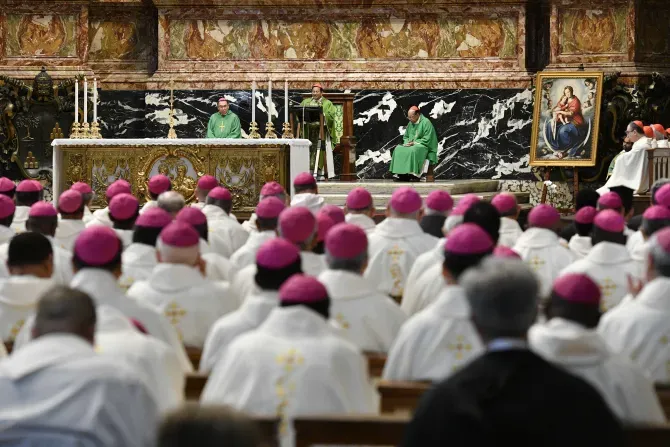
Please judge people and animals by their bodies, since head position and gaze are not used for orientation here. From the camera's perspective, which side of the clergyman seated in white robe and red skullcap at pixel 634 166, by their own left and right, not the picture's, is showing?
left

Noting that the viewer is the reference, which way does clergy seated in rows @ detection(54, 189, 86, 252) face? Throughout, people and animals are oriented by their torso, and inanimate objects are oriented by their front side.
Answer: facing away from the viewer

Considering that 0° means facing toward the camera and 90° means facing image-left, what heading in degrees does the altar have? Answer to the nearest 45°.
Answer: approximately 0°

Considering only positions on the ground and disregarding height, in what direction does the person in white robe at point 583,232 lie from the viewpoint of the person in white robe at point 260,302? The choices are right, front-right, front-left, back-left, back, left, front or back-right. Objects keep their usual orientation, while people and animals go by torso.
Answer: front-right

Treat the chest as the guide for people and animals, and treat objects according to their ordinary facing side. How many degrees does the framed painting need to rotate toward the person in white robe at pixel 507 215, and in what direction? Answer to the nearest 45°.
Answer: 0° — it already faces them

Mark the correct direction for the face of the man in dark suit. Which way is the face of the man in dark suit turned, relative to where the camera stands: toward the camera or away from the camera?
away from the camera

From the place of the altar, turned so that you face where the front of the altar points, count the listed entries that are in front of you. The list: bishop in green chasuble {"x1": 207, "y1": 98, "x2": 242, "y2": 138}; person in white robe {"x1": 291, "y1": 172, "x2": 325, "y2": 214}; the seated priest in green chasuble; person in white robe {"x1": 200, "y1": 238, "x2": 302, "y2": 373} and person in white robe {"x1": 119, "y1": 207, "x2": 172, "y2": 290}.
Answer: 3

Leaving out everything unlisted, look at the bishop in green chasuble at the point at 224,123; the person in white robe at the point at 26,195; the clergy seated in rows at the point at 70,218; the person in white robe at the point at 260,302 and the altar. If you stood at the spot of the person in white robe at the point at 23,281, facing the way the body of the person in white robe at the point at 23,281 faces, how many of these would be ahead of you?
4

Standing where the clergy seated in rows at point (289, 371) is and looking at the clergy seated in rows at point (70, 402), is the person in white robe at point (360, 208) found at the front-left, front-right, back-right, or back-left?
back-right

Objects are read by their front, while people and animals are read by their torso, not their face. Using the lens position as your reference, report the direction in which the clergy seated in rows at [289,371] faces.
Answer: facing away from the viewer

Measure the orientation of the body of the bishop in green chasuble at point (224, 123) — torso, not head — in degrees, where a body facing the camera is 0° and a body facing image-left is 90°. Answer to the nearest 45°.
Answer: approximately 0°
